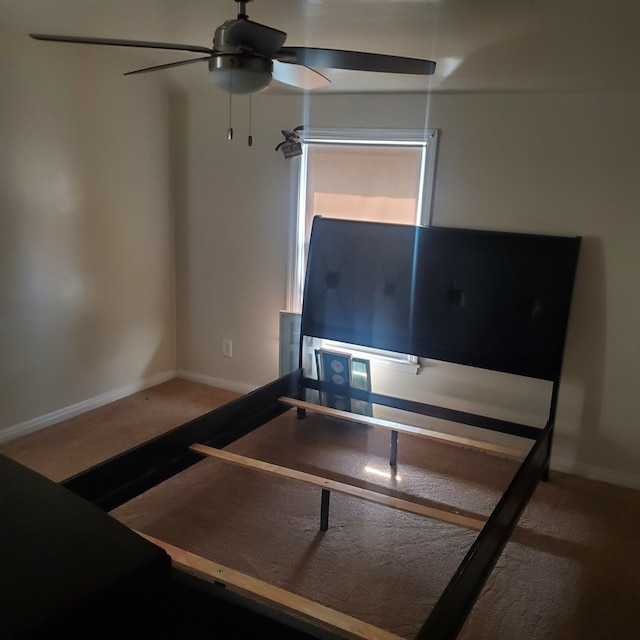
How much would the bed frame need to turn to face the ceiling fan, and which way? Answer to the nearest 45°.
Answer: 0° — it already faces it

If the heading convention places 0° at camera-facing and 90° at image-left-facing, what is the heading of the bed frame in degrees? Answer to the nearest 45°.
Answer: approximately 45°
